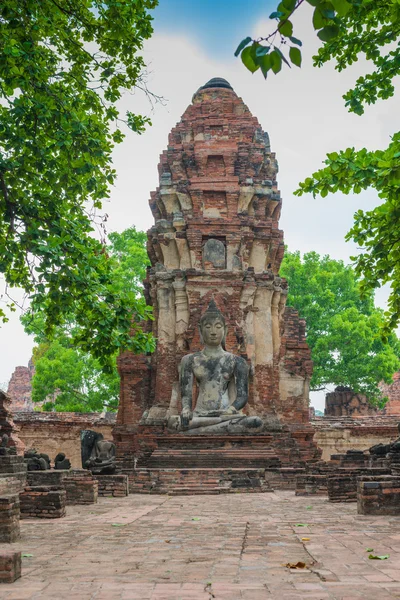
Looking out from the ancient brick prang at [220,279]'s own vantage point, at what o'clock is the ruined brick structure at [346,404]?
The ruined brick structure is roughly at 7 o'clock from the ancient brick prang.

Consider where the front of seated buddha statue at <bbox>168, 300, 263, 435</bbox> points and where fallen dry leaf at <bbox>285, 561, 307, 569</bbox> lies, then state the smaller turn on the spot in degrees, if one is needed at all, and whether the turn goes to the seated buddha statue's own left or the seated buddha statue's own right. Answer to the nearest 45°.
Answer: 0° — it already faces it

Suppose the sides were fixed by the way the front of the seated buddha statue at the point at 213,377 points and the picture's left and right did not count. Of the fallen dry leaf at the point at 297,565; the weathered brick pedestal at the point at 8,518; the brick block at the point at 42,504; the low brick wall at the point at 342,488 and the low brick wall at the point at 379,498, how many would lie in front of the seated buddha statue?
5

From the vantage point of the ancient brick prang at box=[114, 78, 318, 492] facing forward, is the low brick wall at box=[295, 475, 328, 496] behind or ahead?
ahead

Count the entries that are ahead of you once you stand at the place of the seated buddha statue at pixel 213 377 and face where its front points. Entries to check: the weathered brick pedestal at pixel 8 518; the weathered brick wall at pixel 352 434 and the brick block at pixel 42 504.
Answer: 2

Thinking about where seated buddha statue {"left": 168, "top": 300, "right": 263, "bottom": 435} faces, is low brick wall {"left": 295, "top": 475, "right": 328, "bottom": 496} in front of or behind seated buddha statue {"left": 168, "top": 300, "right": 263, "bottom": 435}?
in front

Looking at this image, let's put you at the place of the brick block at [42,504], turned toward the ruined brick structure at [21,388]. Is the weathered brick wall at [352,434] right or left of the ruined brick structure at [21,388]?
right

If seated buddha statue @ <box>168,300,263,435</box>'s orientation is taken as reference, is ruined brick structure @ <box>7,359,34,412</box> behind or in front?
behind

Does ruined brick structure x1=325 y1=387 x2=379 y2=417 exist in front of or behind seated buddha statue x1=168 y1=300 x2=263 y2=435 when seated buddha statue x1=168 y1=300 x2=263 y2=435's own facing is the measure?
behind

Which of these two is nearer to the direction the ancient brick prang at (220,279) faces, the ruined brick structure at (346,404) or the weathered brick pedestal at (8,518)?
the weathered brick pedestal

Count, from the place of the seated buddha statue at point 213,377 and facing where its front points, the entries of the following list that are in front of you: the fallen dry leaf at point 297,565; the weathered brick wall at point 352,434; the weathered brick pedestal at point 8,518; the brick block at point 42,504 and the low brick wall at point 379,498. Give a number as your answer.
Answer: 4

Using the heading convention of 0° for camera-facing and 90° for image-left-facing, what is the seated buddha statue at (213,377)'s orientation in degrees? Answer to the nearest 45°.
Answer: approximately 0°

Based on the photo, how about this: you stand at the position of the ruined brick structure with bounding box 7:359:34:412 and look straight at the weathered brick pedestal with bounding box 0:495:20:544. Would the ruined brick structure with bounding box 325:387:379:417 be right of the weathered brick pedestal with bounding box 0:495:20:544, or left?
left
